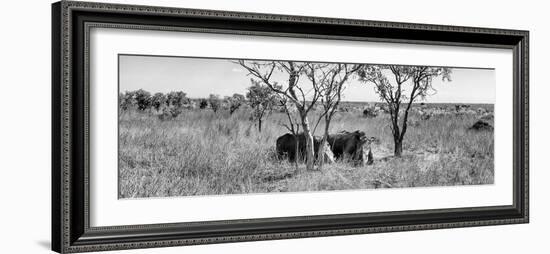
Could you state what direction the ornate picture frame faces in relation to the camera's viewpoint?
facing the viewer and to the right of the viewer
